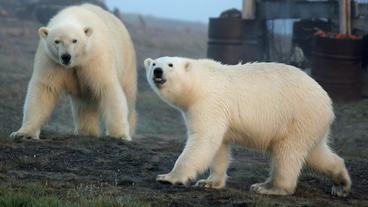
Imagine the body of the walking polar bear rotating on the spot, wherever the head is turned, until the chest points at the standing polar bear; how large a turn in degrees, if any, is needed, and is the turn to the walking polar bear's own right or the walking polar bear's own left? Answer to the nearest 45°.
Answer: approximately 45° to the walking polar bear's own right

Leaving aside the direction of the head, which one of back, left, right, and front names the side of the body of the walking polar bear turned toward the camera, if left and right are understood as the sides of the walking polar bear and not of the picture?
left

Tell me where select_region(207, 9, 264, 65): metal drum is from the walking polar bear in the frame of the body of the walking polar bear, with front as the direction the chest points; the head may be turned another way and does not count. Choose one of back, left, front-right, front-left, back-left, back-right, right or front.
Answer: right

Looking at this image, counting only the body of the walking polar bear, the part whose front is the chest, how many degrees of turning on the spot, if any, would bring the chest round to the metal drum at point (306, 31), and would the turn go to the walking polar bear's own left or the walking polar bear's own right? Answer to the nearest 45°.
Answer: approximately 90° to the walking polar bear's own right

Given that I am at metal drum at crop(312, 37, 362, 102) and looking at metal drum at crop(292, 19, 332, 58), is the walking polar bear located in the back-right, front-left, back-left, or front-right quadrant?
back-left

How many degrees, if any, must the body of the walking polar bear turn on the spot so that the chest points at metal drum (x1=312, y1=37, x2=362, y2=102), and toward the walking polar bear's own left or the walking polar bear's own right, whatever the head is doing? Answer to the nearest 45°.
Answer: approximately 90° to the walking polar bear's own right

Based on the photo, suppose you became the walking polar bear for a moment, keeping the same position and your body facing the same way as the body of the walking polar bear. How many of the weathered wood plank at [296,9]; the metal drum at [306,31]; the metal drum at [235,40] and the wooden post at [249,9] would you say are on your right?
4

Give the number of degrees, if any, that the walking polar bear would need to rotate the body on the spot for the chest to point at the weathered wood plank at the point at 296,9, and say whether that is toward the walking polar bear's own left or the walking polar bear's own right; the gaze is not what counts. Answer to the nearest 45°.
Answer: approximately 90° to the walking polar bear's own right

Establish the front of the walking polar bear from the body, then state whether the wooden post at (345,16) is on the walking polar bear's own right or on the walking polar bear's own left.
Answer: on the walking polar bear's own right

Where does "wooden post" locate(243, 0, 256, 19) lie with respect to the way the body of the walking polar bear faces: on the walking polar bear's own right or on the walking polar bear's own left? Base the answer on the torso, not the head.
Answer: on the walking polar bear's own right
